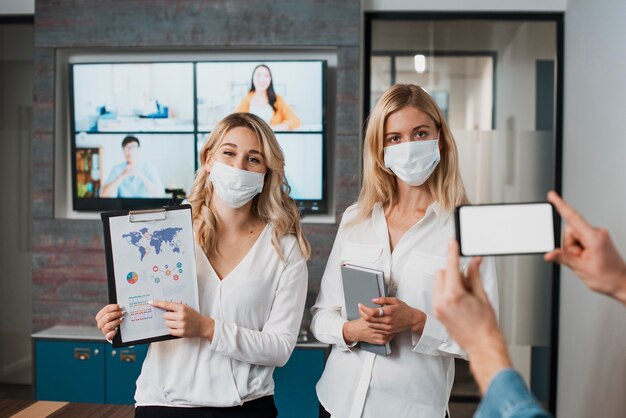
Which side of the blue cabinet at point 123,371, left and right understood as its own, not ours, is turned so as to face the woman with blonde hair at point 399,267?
front

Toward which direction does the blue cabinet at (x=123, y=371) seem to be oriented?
toward the camera

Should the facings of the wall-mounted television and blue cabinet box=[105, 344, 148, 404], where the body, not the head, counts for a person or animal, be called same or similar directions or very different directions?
same or similar directions

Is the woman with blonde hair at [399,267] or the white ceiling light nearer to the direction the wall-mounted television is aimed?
the woman with blonde hair

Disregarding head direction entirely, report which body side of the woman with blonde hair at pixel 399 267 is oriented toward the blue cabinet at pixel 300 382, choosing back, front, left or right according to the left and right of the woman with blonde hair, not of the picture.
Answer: back

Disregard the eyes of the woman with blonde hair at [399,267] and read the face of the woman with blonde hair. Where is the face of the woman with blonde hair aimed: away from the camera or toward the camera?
toward the camera

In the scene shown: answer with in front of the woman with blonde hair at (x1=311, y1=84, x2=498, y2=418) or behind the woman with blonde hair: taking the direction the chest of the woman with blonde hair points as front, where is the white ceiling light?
behind

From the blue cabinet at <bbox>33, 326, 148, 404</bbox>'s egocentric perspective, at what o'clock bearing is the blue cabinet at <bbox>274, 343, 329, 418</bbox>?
the blue cabinet at <bbox>274, 343, 329, 418</bbox> is roughly at 10 o'clock from the blue cabinet at <bbox>33, 326, 148, 404</bbox>.

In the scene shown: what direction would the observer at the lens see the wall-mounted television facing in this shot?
facing the viewer

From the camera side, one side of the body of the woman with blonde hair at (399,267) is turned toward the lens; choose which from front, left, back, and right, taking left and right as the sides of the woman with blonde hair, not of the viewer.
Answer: front

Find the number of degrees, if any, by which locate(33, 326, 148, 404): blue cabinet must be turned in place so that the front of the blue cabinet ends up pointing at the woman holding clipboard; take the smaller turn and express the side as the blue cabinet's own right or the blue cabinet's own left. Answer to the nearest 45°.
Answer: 0° — it already faces them

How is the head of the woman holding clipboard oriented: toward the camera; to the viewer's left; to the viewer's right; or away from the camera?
toward the camera
